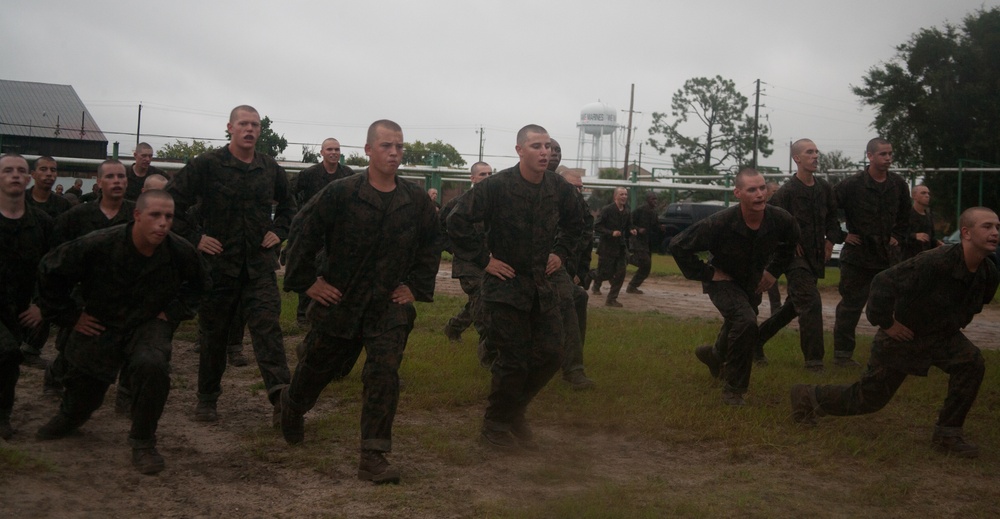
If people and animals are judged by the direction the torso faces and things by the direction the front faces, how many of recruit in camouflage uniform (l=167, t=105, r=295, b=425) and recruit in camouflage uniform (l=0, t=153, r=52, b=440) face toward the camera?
2

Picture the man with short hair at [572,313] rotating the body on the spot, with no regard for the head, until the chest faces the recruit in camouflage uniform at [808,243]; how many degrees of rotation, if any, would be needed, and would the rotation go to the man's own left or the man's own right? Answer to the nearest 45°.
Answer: approximately 90° to the man's own left

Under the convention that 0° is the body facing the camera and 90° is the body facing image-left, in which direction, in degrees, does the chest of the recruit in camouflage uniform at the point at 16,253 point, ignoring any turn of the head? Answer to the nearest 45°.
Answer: approximately 0°

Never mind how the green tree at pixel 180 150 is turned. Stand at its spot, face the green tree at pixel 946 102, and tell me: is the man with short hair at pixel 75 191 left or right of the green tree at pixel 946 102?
right

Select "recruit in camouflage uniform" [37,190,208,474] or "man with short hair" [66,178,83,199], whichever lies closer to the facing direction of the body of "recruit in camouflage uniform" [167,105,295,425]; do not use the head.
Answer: the recruit in camouflage uniform
